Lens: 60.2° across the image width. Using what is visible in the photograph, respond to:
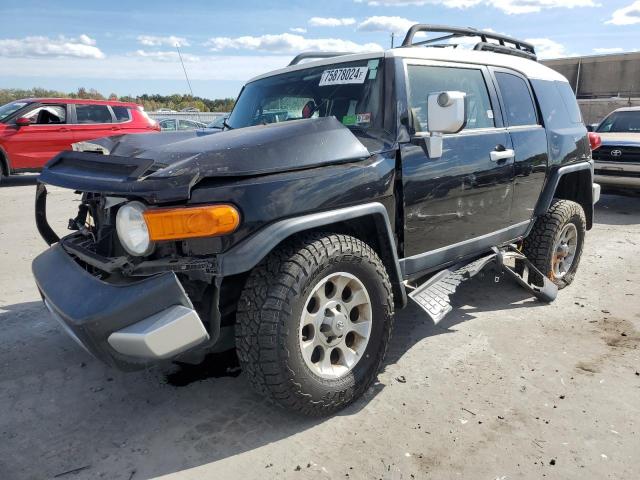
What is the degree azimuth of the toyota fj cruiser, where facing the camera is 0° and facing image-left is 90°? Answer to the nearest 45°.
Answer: approximately 45°

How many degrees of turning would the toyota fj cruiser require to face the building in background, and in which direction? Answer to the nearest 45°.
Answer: approximately 180°

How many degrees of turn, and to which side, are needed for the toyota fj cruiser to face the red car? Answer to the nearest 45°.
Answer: approximately 90° to its right

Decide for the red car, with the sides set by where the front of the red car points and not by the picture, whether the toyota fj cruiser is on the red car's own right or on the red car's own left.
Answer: on the red car's own left

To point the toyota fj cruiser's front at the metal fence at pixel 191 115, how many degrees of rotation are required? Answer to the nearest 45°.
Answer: approximately 135° to its right

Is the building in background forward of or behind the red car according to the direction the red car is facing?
behind

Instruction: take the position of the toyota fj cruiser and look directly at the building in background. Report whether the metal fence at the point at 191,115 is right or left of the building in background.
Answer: left

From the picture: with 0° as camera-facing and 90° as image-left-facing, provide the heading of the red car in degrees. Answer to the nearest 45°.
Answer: approximately 90°
